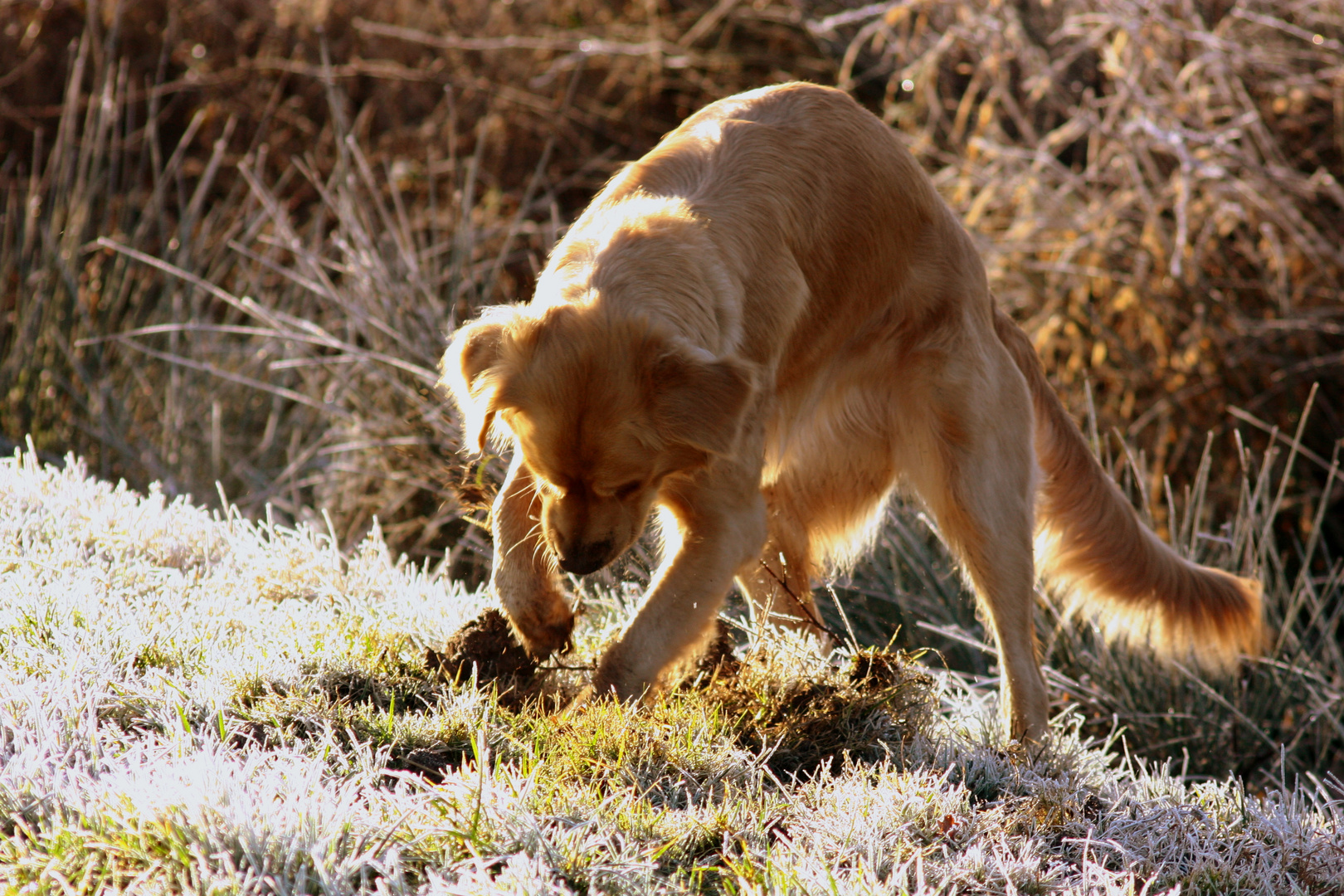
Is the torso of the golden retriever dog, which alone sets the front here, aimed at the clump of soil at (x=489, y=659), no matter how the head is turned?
yes

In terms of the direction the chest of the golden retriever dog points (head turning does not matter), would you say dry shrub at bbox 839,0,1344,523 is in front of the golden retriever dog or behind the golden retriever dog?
behind

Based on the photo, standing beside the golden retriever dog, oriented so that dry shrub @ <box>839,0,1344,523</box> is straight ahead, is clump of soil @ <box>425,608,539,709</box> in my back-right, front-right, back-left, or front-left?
back-left

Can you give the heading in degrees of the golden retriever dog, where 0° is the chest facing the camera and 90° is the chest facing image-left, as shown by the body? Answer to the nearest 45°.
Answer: approximately 45°

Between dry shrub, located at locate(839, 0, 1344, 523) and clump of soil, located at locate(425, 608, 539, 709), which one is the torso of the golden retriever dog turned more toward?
the clump of soil
